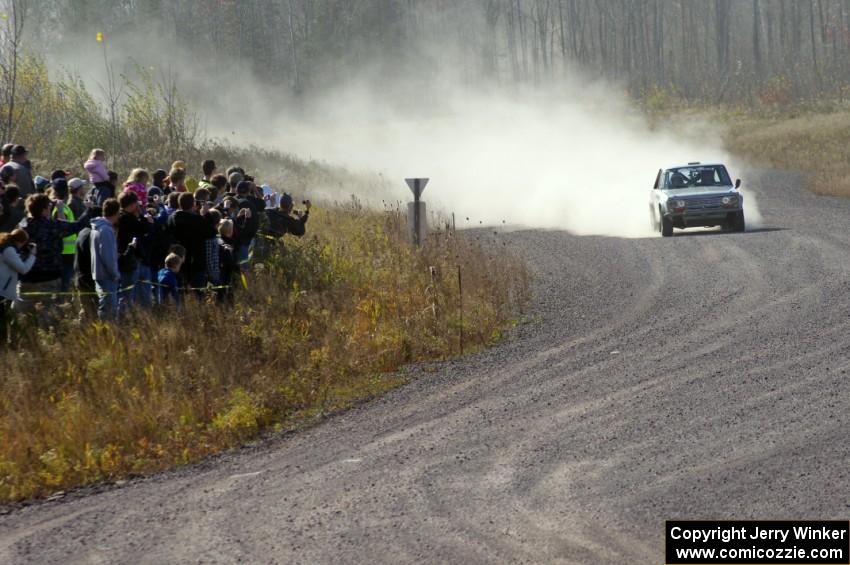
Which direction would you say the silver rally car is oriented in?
toward the camera

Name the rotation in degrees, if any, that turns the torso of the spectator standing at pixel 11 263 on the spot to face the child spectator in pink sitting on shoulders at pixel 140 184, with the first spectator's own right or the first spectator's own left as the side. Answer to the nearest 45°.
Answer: approximately 45° to the first spectator's own left

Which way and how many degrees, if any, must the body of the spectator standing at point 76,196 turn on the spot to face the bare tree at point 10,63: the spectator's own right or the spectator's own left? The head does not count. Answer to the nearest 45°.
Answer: approximately 90° to the spectator's own left

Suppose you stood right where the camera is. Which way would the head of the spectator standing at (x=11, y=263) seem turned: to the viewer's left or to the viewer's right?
to the viewer's right

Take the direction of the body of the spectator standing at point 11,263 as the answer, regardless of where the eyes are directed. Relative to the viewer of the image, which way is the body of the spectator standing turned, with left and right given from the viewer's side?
facing to the right of the viewer

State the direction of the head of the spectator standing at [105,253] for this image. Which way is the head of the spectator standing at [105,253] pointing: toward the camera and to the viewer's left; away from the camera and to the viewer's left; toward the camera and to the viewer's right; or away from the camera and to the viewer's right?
away from the camera and to the viewer's right

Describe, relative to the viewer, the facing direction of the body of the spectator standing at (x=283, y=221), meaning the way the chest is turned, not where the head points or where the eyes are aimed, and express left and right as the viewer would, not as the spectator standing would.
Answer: facing away from the viewer and to the right of the viewer

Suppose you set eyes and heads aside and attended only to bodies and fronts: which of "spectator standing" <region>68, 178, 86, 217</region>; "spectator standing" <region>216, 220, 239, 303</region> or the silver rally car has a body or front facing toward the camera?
the silver rally car

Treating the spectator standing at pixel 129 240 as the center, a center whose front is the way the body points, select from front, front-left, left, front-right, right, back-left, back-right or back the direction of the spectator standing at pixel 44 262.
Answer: back

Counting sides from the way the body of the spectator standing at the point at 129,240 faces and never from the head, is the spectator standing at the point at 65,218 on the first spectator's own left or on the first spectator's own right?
on the first spectator's own left

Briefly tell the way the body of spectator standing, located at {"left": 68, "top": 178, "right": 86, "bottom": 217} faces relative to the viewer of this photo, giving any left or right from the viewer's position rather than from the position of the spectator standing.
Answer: facing to the right of the viewer

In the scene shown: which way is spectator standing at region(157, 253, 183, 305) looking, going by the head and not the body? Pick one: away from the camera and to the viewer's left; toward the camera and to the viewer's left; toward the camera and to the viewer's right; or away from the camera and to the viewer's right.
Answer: away from the camera and to the viewer's right

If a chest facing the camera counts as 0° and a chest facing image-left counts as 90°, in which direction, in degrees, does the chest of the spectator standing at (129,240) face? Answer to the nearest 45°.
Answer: approximately 270°
